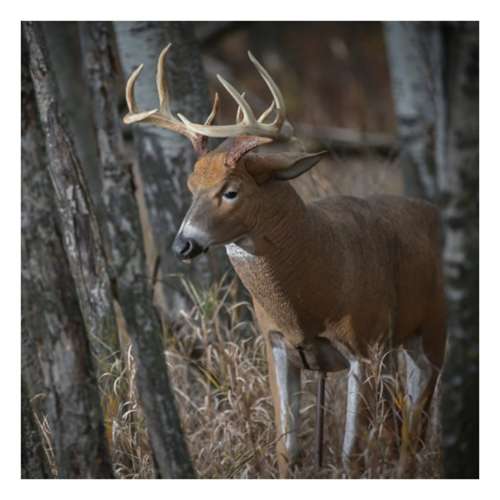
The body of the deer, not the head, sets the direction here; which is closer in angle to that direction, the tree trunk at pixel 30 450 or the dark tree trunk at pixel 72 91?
the tree trunk

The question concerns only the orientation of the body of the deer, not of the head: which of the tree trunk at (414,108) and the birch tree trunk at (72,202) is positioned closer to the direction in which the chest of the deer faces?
the birch tree trunk

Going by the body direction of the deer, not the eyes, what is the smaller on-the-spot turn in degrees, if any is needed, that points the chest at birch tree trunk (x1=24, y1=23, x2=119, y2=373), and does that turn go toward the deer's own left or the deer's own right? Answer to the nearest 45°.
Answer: approximately 45° to the deer's own right

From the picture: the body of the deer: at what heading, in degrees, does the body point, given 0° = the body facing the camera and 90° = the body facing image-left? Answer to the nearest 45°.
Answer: approximately 45°

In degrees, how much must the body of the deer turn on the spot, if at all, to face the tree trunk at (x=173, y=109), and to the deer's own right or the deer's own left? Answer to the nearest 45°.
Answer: approximately 90° to the deer's own right

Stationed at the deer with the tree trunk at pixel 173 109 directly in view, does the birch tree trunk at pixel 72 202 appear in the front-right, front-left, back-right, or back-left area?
front-left

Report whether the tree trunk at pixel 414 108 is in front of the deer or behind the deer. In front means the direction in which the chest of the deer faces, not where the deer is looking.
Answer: behind

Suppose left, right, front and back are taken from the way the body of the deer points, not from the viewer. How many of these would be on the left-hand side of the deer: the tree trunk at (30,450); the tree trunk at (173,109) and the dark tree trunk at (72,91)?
0

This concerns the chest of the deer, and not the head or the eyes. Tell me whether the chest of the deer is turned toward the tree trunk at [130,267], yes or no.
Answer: yes
